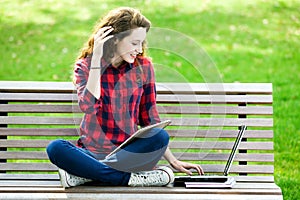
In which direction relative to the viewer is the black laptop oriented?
to the viewer's left

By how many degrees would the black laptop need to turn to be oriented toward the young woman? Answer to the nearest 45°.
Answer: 0° — it already faces them

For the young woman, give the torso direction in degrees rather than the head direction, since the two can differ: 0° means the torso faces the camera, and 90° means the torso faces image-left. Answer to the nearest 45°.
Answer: approximately 0°

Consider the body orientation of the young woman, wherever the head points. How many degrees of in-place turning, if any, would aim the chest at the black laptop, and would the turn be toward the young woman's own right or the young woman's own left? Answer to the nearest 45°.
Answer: approximately 90° to the young woman's own left

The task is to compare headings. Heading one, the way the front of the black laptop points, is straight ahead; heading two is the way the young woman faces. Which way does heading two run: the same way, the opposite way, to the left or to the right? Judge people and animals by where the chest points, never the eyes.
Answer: to the left

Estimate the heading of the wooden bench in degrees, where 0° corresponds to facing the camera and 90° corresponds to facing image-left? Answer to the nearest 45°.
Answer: approximately 0°
